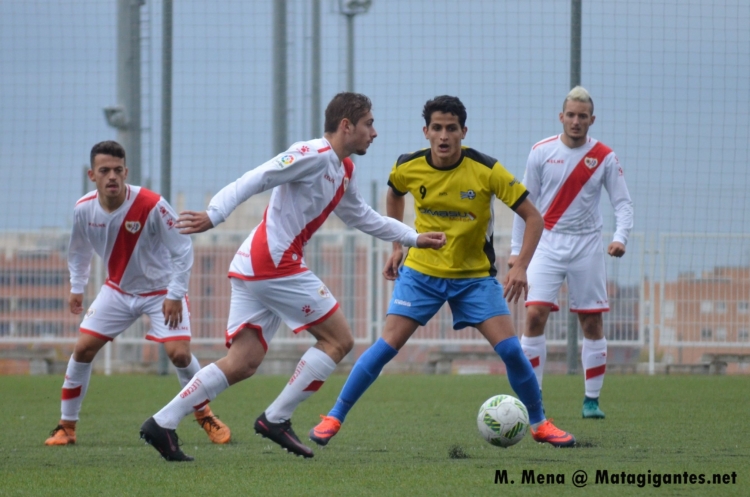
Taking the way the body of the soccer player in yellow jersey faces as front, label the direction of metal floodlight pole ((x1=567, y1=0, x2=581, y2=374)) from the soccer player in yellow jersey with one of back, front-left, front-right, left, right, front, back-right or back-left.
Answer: back

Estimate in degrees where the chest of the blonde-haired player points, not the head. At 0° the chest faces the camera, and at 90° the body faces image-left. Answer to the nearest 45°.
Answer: approximately 0°

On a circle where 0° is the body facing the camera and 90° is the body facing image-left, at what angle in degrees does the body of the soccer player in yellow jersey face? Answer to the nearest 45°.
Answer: approximately 0°

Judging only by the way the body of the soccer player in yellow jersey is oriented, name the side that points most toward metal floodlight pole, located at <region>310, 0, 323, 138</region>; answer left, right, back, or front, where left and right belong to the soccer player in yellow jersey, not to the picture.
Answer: back

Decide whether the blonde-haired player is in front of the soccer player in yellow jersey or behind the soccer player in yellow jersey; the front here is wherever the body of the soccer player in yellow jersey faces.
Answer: behind

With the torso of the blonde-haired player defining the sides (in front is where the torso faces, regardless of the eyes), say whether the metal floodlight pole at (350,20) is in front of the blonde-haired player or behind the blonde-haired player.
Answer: behind

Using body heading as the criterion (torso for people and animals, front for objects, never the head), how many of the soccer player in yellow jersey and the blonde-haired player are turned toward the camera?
2
